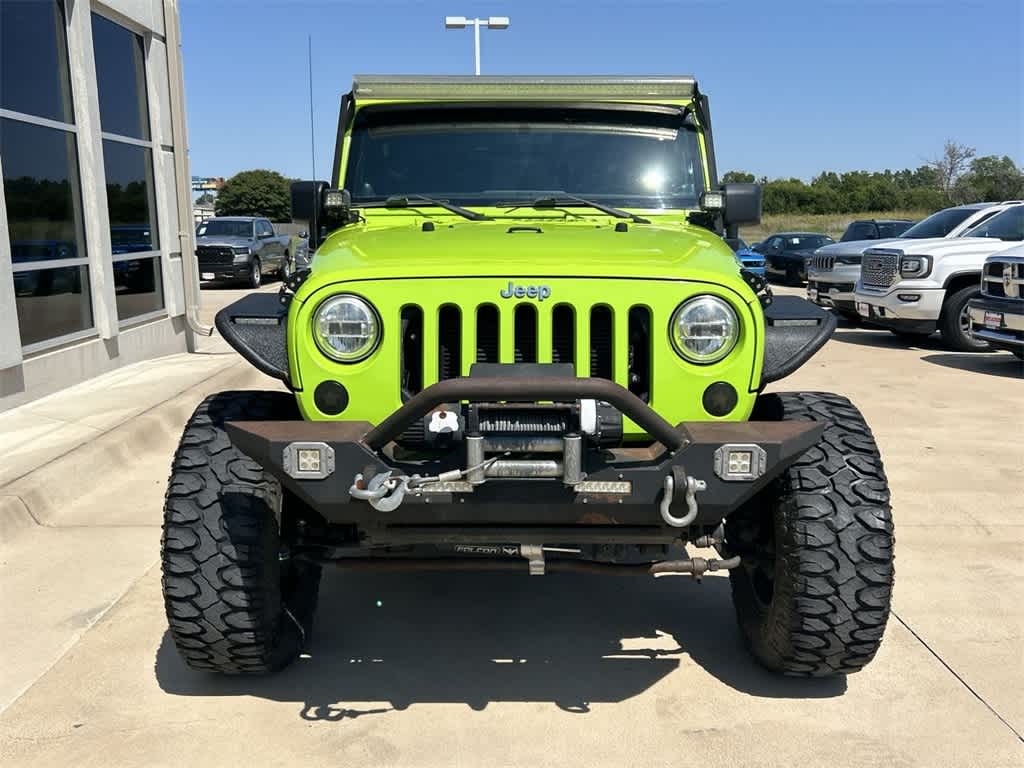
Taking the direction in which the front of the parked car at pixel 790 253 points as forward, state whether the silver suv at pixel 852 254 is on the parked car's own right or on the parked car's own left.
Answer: on the parked car's own left

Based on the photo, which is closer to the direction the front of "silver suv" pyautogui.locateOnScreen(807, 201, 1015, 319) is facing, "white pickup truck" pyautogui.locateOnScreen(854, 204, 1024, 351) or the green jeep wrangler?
the green jeep wrangler

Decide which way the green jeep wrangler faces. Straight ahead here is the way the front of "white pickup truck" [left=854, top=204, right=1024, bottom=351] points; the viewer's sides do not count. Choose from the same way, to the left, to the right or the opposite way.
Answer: to the left

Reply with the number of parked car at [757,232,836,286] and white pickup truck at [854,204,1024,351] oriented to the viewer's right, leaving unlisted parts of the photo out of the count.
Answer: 0

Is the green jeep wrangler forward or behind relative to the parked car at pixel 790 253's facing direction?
forward

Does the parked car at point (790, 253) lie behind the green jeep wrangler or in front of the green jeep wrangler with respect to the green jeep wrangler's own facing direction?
behind

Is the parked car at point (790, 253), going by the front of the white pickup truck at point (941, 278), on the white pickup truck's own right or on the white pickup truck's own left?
on the white pickup truck's own right

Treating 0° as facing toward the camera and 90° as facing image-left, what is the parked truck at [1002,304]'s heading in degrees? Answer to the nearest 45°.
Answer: approximately 45°

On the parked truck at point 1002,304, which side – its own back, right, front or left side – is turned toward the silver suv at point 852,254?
right

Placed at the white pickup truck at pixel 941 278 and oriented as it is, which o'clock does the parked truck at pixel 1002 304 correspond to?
The parked truck is roughly at 10 o'clock from the white pickup truck.

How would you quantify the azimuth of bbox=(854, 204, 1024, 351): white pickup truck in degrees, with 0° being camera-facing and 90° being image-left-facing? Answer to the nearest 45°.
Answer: approximately 45°
